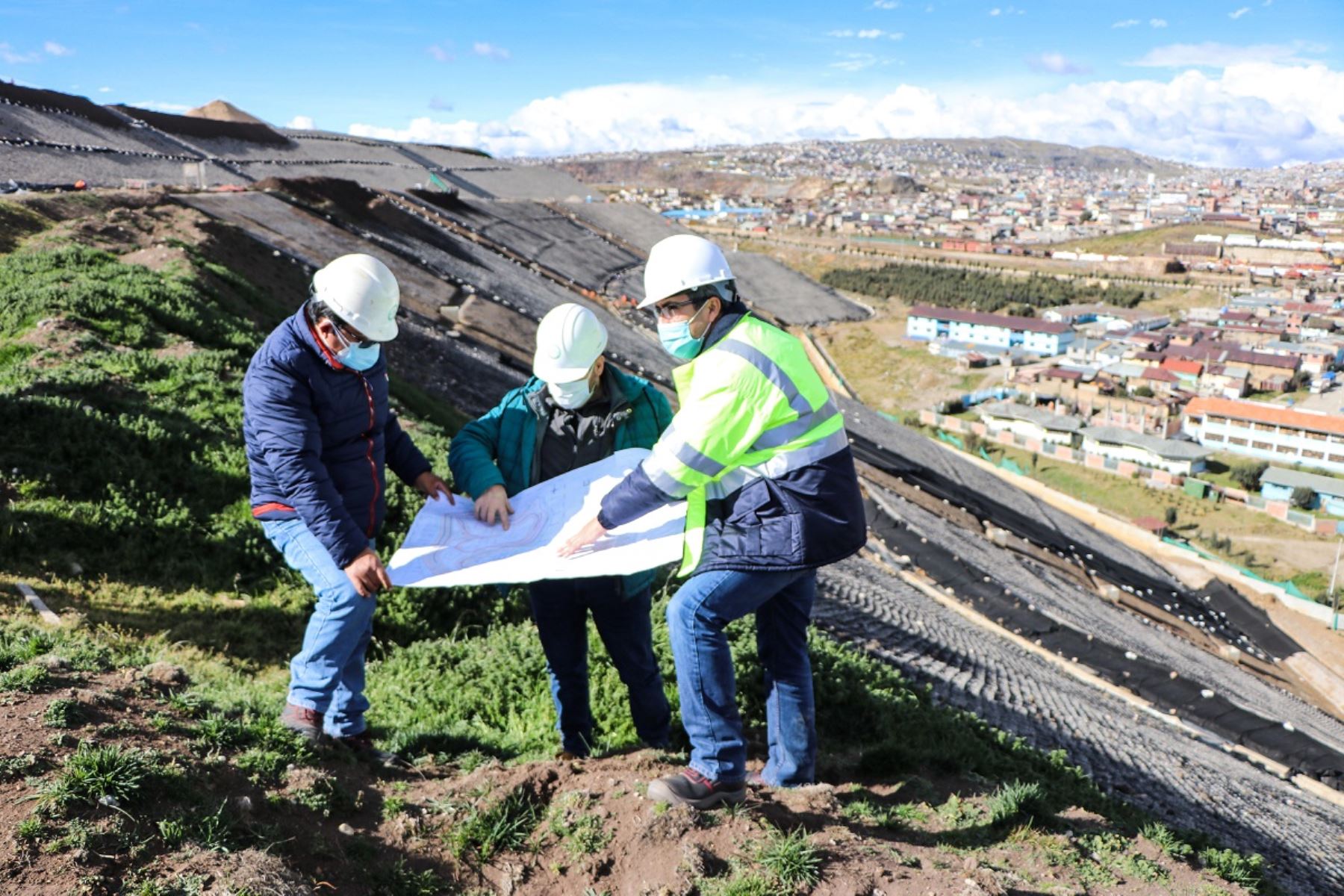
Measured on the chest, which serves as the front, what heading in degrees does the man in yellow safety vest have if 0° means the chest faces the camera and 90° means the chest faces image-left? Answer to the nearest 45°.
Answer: approximately 90°

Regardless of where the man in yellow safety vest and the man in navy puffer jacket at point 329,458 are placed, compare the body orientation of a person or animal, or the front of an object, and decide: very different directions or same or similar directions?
very different directions

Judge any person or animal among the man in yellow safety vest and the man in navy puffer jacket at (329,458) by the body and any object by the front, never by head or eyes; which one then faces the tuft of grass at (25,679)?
the man in yellow safety vest

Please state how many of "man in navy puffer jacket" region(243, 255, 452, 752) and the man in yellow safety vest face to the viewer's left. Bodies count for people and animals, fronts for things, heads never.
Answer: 1

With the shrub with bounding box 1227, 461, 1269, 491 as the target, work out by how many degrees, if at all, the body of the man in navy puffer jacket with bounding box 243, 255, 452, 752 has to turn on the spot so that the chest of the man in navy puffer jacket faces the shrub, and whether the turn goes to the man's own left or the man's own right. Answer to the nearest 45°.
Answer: approximately 90° to the man's own left

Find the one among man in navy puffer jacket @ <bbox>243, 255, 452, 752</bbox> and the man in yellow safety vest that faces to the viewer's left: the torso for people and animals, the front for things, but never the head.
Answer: the man in yellow safety vest

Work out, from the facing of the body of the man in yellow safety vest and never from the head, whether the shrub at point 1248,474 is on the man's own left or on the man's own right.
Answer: on the man's own right

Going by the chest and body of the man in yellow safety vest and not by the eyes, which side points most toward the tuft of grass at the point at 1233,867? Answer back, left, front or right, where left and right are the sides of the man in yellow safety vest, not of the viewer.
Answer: back

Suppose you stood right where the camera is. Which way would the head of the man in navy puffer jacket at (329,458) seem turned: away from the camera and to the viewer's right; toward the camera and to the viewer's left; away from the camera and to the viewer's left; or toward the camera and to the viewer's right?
toward the camera and to the viewer's right

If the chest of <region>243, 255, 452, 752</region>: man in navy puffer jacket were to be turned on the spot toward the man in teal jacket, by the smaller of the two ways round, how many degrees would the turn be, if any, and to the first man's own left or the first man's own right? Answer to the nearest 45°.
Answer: approximately 45° to the first man's own left

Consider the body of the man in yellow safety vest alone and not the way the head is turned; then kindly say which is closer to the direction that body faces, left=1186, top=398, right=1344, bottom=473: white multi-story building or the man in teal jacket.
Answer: the man in teal jacket

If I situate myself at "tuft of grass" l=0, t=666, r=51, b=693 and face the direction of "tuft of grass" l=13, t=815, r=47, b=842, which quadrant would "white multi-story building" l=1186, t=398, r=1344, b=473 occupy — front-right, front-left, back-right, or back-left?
back-left

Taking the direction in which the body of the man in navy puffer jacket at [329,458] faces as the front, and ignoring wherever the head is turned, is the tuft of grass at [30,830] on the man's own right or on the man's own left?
on the man's own right

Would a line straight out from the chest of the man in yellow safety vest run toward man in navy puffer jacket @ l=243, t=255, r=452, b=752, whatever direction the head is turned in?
yes

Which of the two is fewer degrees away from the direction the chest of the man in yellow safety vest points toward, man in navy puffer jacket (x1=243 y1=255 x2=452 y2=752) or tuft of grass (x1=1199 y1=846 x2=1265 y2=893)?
the man in navy puffer jacket

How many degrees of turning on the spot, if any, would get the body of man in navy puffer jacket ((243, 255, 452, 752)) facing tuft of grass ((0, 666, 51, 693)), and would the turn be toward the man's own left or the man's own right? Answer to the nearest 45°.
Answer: approximately 135° to the man's own right
